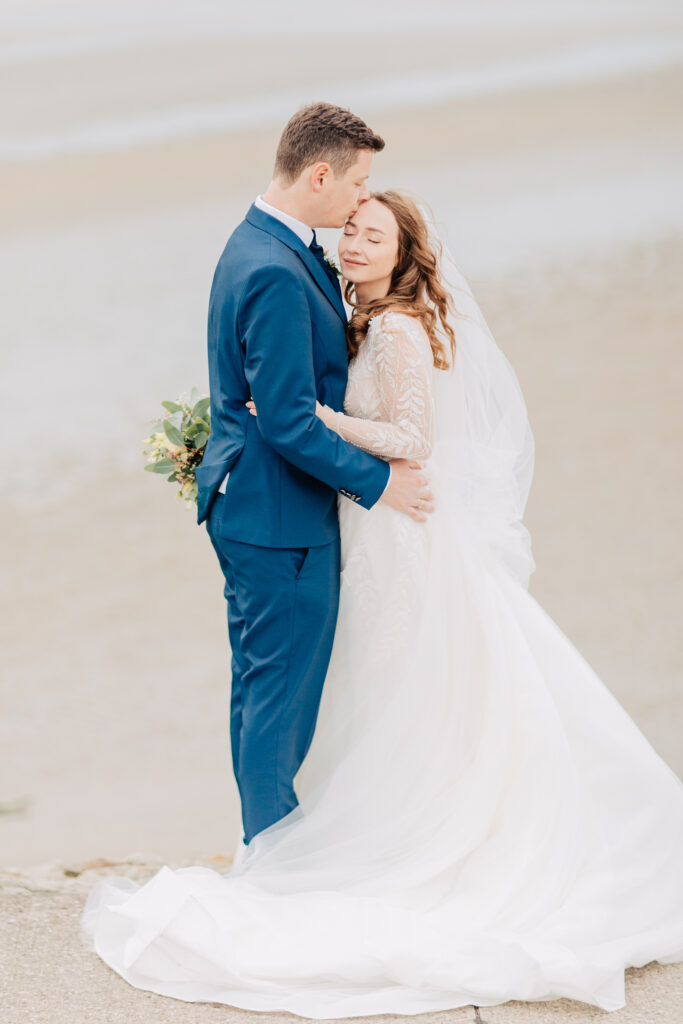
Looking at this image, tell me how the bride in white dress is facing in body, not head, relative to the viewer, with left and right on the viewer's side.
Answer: facing to the left of the viewer

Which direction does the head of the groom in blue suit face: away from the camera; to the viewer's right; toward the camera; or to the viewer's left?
to the viewer's right

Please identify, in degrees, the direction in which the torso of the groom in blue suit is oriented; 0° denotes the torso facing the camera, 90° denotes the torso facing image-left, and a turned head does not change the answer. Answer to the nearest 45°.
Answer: approximately 270°

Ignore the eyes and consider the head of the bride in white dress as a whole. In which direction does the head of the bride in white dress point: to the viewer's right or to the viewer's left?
to the viewer's left

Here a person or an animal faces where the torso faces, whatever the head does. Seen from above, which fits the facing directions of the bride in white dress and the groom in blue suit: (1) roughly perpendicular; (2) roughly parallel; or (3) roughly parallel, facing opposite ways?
roughly parallel, facing opposite ways
